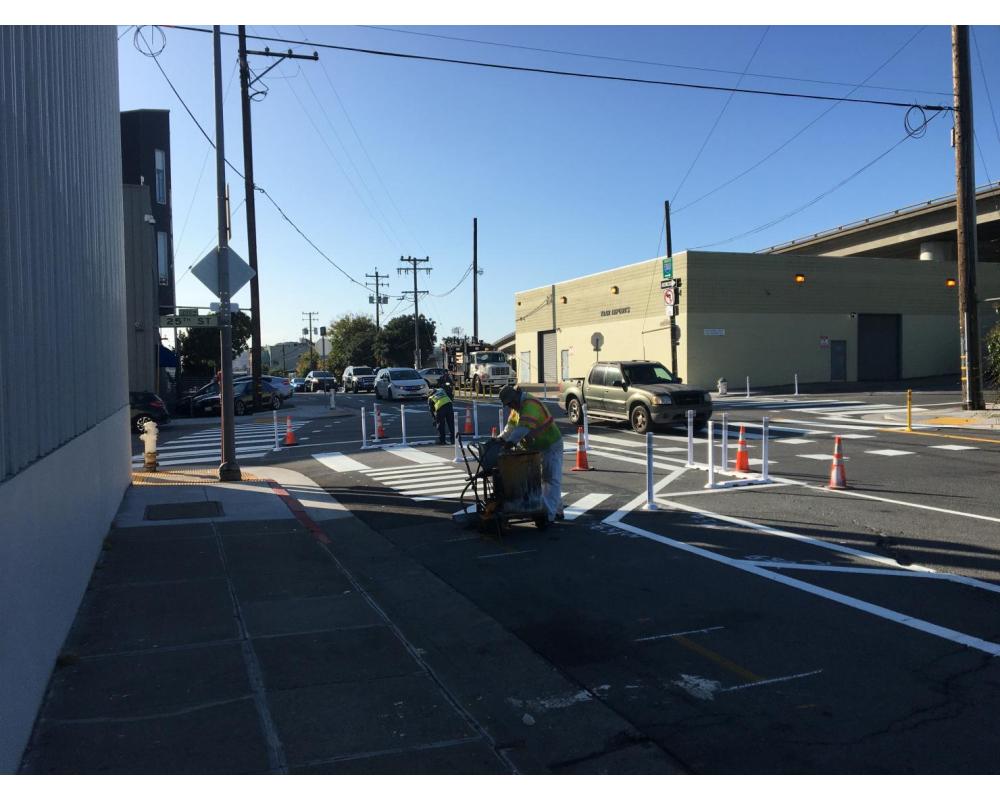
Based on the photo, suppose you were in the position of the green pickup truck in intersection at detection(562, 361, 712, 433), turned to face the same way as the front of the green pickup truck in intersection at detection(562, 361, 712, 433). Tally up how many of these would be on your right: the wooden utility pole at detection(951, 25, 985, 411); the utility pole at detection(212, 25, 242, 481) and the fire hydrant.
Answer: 2

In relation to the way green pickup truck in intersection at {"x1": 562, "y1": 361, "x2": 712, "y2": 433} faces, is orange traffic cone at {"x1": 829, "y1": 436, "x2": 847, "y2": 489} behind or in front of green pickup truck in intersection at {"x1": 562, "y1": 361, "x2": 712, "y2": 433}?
in front

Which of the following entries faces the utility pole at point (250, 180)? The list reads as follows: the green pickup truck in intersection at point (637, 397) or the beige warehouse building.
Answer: the beige warehouse building

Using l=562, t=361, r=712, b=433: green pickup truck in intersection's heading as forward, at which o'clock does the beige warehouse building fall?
The beige warehouse building is roughly at 8 o'clock from the green pickup truck in intersection.

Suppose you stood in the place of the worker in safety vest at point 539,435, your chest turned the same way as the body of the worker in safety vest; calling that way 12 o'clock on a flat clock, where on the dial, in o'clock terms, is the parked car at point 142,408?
The parked car is roughly at 2 o'clock from the worker in safety vest.

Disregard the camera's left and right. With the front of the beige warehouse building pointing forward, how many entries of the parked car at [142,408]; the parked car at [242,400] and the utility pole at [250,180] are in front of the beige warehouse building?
3

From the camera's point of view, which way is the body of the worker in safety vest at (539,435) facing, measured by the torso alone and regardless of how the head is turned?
to the viewer's left

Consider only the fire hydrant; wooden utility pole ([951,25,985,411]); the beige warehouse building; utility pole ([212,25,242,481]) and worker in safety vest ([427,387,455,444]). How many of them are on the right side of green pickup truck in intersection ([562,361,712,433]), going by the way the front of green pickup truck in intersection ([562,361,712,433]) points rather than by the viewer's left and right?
3

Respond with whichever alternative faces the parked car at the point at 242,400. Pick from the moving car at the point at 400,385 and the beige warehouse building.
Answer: the beige warehouse building

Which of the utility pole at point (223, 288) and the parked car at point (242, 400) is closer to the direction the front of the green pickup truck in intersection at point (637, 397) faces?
the utility pole

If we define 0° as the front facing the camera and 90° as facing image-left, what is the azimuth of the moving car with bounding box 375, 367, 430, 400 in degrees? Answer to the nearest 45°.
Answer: approximately 315°

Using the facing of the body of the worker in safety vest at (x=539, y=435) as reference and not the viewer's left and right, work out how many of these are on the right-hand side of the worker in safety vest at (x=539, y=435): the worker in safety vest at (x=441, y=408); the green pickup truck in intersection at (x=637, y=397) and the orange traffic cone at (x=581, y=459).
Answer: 3

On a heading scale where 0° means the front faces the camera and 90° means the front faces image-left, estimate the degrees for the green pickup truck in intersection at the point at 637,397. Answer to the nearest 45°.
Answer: approximately 315°

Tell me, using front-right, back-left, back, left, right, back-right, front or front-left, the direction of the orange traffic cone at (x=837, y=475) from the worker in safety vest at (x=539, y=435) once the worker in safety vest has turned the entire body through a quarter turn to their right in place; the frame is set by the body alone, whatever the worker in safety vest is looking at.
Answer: front-right

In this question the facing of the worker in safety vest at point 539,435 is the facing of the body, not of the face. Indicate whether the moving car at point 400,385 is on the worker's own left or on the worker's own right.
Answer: on the worker's own right
